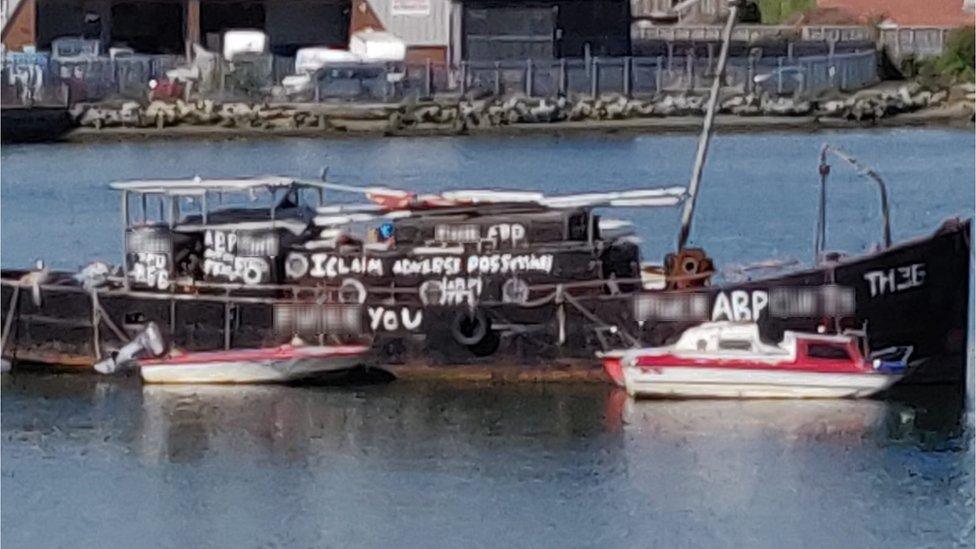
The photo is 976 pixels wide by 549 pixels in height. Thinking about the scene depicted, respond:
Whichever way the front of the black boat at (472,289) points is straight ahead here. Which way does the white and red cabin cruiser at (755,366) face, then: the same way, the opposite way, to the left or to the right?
the opposite way

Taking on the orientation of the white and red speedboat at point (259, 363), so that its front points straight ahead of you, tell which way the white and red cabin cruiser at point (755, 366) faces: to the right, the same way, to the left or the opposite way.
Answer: the opposite way

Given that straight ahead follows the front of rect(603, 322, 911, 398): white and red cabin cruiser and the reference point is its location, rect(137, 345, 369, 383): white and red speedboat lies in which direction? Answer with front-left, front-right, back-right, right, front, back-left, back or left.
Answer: front

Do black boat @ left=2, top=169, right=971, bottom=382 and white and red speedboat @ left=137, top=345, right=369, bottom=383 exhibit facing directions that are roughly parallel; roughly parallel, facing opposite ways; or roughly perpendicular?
roughly parallel

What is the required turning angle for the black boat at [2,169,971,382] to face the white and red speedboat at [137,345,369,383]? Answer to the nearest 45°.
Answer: approximately 180°

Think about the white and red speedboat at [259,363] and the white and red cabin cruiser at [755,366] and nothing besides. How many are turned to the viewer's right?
1

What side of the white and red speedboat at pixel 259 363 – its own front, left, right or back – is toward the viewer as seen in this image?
right

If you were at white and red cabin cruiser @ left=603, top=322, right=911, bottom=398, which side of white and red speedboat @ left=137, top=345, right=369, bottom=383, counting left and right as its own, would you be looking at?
front

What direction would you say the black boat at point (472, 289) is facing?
to the viewer's right

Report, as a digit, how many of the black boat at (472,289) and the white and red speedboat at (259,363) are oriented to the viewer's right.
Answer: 2

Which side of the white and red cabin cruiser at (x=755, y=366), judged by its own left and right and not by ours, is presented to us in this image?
left

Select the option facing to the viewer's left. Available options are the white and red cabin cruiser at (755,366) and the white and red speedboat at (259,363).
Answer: the white and red cabin cruiser at (755,366)
